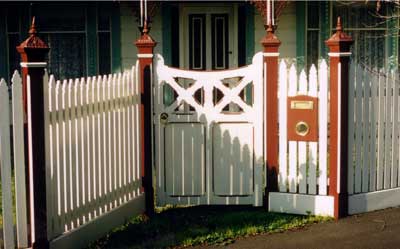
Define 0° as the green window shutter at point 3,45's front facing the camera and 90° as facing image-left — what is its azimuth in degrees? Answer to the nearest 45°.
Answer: approximately 0°

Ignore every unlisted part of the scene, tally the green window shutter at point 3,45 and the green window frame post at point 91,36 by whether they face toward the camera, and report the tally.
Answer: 2

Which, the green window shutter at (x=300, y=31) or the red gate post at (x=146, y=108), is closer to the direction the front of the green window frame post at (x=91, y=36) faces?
the red gate post

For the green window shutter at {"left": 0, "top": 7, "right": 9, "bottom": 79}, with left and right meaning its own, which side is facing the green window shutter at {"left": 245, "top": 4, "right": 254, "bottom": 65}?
left

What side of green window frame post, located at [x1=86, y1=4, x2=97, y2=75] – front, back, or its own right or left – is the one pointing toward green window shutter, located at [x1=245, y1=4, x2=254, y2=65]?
left

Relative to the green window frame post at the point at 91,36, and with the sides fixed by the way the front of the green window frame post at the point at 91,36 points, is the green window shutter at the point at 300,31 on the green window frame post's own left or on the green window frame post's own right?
on the green window frame post's own left

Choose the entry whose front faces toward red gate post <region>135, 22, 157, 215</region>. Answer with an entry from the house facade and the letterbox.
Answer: the house facade
